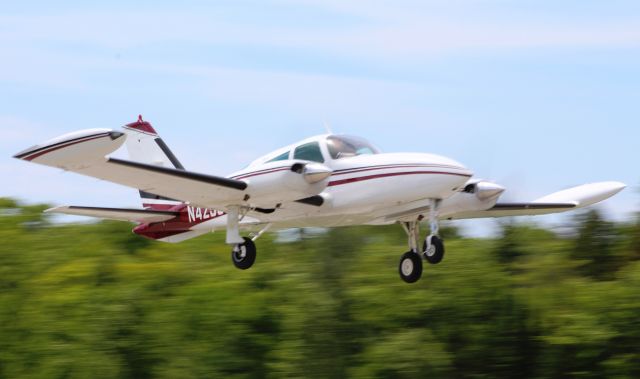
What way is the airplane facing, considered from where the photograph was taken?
facing the viewer and to the right of the viewer
